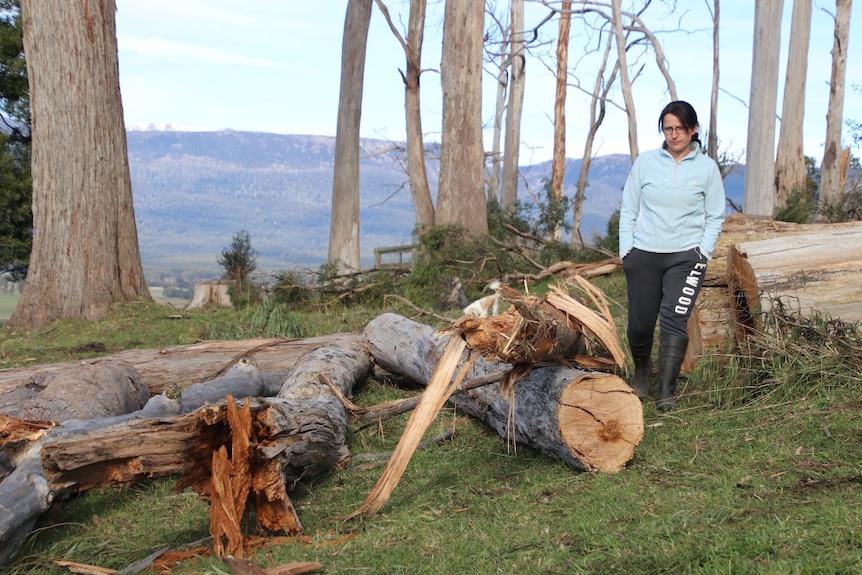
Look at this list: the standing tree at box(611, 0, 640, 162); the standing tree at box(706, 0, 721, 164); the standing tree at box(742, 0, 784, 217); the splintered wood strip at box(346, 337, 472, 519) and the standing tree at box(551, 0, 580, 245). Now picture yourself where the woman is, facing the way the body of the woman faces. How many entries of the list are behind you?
4

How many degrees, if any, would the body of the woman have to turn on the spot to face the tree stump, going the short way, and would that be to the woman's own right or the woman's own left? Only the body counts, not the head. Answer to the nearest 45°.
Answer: approximately 135° to the woman's own right

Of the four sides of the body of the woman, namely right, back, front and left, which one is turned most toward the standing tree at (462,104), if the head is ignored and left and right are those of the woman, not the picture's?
back

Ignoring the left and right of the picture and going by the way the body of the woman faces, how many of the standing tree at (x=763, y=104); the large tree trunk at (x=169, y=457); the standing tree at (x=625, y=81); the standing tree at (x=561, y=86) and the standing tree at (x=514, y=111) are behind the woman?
4

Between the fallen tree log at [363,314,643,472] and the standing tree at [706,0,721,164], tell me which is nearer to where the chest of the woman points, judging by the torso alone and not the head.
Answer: the fallen tree log

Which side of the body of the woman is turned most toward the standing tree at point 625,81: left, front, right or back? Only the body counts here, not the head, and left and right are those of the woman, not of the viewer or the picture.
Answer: back

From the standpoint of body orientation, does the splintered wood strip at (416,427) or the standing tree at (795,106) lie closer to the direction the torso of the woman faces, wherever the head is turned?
the splintered wood strip

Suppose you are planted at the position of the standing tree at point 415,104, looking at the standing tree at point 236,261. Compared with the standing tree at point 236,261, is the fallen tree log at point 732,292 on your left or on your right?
left

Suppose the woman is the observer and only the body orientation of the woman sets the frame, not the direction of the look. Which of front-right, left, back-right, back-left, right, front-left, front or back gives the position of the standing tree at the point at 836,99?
back

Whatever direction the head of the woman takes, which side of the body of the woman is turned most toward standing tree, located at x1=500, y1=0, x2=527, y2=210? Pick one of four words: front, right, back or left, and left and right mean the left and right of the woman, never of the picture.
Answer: back

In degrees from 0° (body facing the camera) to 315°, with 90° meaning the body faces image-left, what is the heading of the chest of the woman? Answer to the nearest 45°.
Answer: approximately 0°
